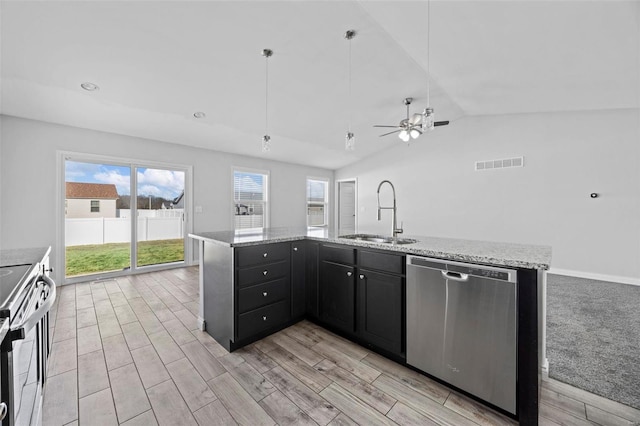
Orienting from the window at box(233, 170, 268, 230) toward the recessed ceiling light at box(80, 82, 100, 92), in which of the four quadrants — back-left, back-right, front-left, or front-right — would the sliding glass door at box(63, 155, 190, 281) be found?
front-right

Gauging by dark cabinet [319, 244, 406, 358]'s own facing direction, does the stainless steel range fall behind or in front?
in front

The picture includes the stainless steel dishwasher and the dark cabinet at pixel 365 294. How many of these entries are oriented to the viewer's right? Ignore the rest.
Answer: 0

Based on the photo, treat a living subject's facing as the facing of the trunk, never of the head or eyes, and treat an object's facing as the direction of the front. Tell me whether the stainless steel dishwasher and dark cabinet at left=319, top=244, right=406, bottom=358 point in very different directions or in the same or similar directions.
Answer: same or similar directions

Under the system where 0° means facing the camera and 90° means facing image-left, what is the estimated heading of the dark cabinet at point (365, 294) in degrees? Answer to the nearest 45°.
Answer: approximately 45°

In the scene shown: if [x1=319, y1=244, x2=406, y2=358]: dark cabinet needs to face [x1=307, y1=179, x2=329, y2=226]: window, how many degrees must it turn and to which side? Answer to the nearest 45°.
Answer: approximately 135° to its right

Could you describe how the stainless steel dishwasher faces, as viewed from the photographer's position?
facing the viewer and to the left of the viewer

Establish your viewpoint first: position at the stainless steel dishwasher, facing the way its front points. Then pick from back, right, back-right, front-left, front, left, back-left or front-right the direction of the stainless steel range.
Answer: front

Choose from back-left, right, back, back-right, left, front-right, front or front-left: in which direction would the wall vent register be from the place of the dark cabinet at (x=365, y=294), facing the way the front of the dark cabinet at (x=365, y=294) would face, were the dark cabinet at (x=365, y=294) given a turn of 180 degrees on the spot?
front

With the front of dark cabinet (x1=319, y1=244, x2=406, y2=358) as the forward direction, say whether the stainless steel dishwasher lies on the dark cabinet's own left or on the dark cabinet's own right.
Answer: on the dark cabinet's own left

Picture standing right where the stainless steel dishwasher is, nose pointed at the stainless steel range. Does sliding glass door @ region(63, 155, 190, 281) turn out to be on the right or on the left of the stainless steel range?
right

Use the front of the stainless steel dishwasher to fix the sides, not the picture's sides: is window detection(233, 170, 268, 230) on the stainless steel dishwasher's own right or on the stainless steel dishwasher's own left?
on the stainless steel dishwasher's own right

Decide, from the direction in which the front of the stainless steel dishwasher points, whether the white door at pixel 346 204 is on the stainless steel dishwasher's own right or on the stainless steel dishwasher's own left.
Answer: on the stainless steel dishwasher's own right
